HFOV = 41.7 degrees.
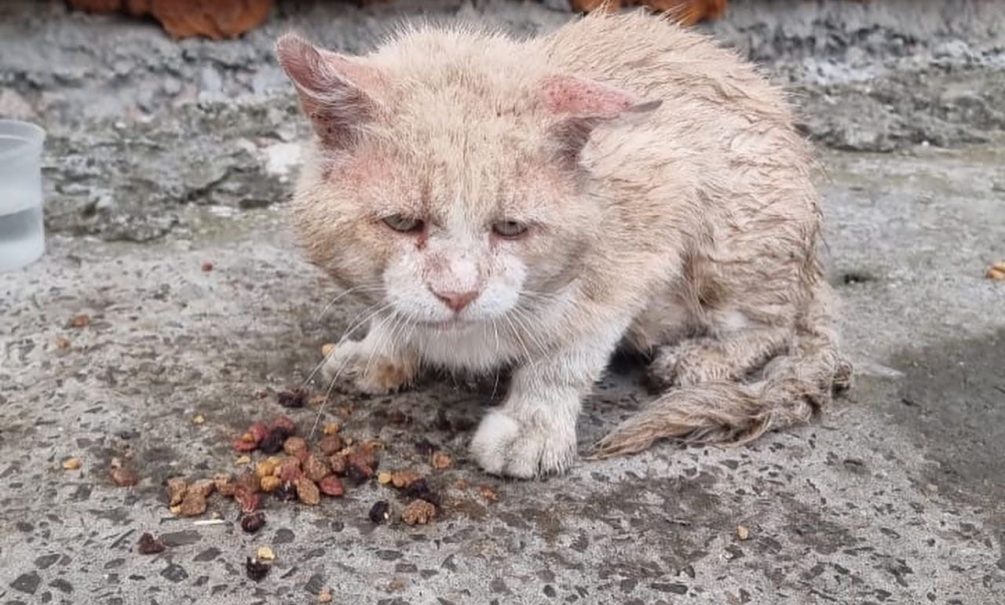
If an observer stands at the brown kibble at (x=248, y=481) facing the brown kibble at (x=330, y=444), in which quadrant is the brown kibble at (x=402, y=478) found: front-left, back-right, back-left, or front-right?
front-right

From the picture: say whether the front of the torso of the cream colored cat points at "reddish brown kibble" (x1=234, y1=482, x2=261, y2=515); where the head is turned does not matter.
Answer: yes

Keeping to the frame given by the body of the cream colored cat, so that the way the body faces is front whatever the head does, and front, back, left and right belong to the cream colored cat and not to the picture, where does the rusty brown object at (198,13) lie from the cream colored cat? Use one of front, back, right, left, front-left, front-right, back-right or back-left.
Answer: right

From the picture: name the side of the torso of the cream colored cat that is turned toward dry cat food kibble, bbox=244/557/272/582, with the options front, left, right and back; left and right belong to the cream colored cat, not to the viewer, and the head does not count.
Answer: front

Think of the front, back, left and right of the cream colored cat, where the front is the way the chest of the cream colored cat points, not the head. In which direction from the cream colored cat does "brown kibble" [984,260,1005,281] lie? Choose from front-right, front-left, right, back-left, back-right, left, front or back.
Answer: back

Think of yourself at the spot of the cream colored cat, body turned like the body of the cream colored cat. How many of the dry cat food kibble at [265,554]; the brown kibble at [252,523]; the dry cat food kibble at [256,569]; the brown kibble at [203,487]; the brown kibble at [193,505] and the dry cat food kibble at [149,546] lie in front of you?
6

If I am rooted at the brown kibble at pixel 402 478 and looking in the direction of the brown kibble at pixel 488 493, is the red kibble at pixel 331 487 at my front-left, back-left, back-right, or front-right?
back-right

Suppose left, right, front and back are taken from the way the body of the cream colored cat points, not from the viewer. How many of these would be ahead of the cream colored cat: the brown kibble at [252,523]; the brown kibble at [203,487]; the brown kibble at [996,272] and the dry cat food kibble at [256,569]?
3

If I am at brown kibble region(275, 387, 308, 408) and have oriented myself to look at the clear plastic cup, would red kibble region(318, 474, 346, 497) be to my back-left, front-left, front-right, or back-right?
back-left

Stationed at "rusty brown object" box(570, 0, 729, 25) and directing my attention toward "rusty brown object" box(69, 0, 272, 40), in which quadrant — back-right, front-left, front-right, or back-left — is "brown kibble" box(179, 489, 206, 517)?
front-left

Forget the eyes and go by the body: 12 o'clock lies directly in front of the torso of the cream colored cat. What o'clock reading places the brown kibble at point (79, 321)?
The brown kibble is roughly at 2 o'clock from the cream colored cat.

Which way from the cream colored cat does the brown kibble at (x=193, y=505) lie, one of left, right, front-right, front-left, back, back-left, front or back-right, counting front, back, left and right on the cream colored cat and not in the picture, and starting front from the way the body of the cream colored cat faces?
front

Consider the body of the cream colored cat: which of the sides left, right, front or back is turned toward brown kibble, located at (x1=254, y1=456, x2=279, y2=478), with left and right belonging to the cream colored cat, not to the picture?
front

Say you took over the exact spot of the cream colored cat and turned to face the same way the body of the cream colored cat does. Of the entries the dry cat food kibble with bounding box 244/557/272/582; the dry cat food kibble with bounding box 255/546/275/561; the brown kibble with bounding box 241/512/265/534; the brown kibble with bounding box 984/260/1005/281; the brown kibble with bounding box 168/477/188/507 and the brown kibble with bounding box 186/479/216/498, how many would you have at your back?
1

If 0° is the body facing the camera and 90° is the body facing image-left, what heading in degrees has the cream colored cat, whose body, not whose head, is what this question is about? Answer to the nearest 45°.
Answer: approximately 45°

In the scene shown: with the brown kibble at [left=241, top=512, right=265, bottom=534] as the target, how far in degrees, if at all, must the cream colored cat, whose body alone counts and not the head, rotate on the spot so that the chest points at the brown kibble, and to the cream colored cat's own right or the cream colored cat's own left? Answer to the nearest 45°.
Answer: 0° — it already faces it
